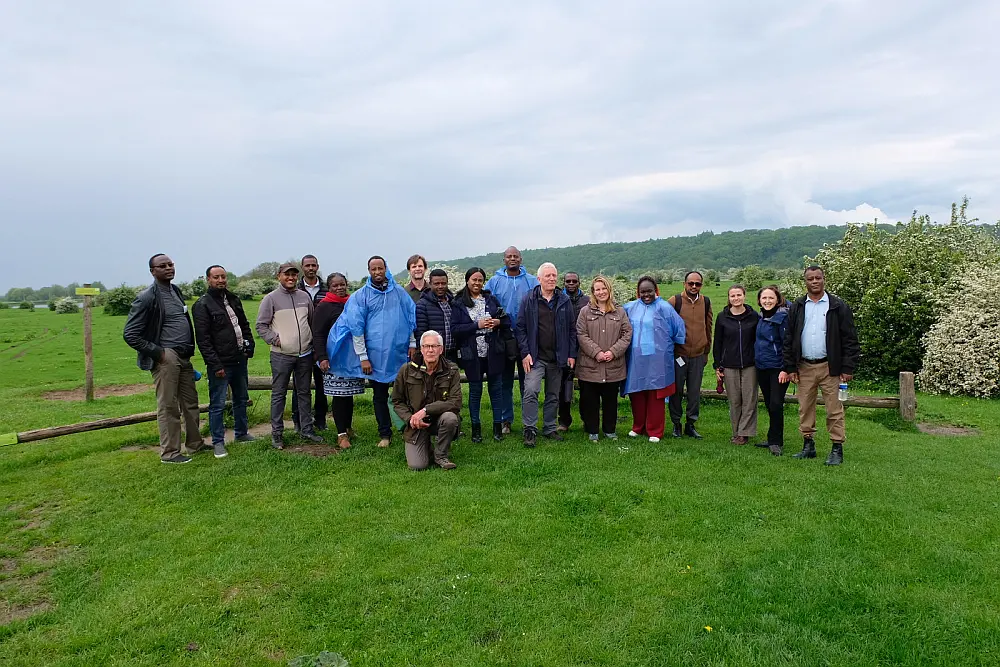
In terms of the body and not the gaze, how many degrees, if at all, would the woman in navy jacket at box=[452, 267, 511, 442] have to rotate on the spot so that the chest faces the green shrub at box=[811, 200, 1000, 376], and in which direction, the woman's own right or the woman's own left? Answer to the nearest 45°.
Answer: approximately 135° to the woman's own left

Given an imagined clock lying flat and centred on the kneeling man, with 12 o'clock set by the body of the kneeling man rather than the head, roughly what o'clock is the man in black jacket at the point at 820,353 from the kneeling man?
The man in black jacket is roughly at 9 o'clock from the kneeling man.

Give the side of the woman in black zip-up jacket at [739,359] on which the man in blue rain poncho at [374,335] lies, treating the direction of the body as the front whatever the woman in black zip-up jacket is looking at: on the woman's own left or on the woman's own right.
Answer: on the woman's own right

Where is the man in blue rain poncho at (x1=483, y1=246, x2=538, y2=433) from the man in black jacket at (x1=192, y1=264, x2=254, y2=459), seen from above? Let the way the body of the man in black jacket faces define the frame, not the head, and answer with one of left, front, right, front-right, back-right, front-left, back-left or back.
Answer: front-left

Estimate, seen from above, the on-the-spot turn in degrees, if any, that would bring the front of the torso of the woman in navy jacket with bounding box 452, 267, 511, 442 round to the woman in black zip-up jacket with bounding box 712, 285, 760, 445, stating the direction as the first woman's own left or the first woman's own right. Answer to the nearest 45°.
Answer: approximately 90° to the first woman's own left

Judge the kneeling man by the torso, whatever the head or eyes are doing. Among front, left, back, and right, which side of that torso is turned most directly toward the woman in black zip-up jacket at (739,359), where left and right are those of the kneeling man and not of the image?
left

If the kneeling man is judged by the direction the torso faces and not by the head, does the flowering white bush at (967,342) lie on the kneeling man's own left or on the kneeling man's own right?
on the kneeling man's own left
